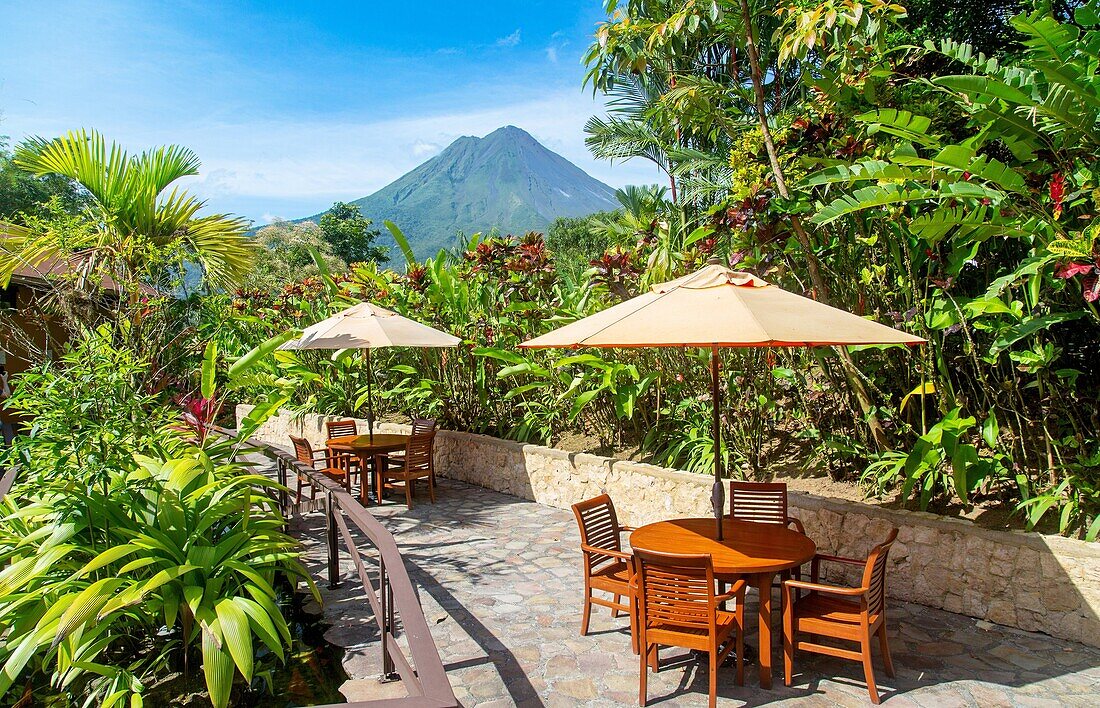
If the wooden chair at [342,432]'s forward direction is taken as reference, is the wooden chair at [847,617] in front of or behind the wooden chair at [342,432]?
in front

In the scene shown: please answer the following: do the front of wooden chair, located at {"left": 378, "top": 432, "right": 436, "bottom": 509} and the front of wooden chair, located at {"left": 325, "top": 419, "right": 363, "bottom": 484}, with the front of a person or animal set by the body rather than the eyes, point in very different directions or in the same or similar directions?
very different directions

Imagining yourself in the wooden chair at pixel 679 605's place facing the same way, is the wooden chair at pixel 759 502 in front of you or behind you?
in front

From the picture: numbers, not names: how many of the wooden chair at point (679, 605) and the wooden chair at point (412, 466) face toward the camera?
0

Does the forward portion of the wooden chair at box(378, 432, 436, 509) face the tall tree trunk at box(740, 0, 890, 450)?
no

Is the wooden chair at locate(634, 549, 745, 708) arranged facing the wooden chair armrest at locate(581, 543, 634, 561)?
no

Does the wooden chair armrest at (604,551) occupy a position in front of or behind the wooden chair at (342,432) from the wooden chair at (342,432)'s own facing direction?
in front

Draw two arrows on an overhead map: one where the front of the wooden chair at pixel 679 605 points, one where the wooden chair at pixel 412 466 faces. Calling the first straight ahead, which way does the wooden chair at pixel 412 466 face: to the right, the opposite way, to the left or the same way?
to the left

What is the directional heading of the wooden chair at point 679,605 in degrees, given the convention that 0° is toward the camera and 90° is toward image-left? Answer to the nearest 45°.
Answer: approximately 225°

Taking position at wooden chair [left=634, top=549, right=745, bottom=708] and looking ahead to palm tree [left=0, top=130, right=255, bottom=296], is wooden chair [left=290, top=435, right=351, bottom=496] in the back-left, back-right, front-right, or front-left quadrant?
front-right

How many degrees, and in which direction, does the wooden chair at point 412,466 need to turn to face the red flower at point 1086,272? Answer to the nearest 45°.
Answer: approximately 180°

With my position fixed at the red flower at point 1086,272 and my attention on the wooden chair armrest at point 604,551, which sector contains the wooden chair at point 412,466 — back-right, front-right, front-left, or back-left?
front-right

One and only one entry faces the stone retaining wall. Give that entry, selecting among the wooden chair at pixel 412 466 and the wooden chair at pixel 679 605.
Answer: the wooden chair at pixel 679 605

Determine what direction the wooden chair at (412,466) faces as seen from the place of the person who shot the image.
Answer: facing away from the viewer and to the left of the viewer

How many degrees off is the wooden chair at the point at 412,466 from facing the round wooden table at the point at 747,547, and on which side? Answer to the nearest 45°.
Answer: approximately 135° to its left

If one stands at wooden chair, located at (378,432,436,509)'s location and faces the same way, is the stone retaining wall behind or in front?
behind

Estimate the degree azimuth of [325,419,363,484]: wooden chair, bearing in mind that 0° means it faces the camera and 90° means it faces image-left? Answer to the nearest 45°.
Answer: approximately 315°
